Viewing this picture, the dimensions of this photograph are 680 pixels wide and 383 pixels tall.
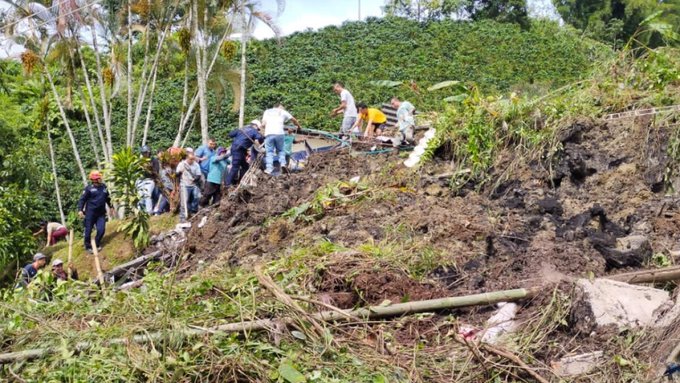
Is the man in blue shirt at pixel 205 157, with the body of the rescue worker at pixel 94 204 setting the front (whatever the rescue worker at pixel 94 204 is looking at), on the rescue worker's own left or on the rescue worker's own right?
on the rescue worker's own left

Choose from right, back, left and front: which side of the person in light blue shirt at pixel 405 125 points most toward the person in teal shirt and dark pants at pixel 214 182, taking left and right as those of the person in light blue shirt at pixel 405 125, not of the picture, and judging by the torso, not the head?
front

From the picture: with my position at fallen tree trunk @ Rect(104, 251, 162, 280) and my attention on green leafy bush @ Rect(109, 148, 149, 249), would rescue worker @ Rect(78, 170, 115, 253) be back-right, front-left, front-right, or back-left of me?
front-left

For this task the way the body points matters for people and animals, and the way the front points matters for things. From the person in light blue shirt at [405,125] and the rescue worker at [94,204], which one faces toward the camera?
the rescue worker at [94,204]

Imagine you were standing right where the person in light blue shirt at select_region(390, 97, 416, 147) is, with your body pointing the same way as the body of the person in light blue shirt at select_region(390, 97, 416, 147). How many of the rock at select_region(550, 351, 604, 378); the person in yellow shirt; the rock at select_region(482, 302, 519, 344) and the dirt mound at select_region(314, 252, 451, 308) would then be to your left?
3

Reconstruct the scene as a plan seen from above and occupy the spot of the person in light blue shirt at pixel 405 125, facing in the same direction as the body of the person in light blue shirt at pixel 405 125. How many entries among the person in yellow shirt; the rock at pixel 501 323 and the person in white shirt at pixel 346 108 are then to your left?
1

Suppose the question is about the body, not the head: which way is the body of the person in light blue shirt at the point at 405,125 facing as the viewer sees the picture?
to the viewer's left

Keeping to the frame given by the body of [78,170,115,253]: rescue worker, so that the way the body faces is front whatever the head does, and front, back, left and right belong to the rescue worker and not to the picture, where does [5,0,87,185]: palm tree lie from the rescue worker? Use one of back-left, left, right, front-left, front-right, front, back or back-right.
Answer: back

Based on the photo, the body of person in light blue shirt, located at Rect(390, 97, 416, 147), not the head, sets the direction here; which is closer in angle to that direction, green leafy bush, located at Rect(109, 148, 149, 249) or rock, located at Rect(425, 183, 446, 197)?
the green leafy bush

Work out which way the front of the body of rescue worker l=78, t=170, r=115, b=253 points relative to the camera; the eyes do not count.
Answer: toward the camera

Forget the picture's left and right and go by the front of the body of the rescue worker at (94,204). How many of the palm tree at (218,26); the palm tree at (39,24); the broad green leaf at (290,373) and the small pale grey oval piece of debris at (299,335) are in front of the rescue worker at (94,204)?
2

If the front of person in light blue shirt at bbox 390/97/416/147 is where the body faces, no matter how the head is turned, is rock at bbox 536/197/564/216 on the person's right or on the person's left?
on the person's left

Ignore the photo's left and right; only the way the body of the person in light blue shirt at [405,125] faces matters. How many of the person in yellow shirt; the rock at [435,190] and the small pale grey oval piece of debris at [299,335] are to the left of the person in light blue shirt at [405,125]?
2
